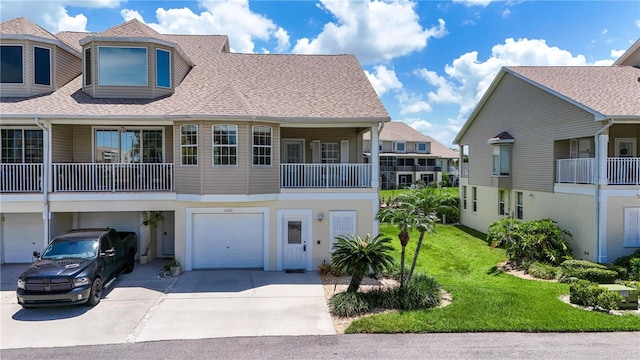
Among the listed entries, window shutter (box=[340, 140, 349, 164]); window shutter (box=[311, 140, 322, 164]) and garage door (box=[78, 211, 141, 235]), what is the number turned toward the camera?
3

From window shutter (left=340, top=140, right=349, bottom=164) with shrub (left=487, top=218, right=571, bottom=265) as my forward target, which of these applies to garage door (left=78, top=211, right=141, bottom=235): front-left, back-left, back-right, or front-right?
back-right

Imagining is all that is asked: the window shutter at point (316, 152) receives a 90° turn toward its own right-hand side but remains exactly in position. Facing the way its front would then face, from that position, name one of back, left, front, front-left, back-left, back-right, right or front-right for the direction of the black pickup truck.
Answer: front-left

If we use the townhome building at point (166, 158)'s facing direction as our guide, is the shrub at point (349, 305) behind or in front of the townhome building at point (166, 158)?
in front

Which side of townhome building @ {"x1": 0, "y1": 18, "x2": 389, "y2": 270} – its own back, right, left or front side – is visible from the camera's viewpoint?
front

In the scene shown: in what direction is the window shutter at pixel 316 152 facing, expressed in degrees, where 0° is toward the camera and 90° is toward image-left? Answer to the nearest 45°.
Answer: approximately 0°

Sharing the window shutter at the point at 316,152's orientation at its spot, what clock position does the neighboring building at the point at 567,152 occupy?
The neighboring building is roughly at 9 o'clock from the window shutter.

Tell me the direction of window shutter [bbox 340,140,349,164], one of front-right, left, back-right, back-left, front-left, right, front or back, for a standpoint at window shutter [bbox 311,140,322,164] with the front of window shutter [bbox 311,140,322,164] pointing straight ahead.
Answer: left

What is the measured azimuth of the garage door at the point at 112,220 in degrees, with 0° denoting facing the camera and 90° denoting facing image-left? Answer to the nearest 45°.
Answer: approximately 0°

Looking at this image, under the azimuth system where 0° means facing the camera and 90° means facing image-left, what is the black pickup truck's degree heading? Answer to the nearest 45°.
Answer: approximately 45°

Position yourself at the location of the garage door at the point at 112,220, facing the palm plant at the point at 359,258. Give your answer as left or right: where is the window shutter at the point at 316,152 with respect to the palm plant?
left

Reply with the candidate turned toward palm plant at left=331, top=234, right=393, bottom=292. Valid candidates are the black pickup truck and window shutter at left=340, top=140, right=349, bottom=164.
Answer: the window shutter

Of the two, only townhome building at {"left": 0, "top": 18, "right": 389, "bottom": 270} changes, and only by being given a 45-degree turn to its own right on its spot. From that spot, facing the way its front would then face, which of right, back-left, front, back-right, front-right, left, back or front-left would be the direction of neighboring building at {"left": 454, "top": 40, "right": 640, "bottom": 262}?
back-left

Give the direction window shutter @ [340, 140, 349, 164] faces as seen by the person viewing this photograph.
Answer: facing the viewer
